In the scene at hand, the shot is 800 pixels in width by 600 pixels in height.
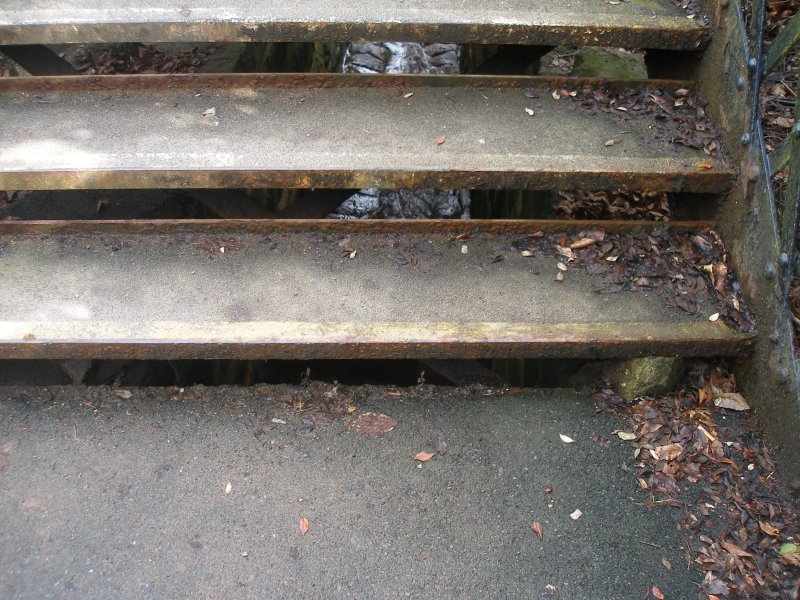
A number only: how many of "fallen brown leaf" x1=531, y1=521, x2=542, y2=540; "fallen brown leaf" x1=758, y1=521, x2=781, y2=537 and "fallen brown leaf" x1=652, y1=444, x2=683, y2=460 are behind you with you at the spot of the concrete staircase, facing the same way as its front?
0

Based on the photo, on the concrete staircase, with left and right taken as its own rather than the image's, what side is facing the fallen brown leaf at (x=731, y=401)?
left

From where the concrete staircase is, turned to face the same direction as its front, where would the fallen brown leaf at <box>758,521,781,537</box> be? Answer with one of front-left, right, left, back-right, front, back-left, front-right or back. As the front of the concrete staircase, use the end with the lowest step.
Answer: front-left

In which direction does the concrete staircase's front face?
toward the camera

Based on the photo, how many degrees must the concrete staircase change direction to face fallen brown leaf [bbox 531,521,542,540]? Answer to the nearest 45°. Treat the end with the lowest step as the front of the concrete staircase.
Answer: approximately 45° to its left

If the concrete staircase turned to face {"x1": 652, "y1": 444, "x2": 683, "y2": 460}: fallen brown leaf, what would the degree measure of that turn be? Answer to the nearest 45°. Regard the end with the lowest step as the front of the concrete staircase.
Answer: approximately 45° to its left
